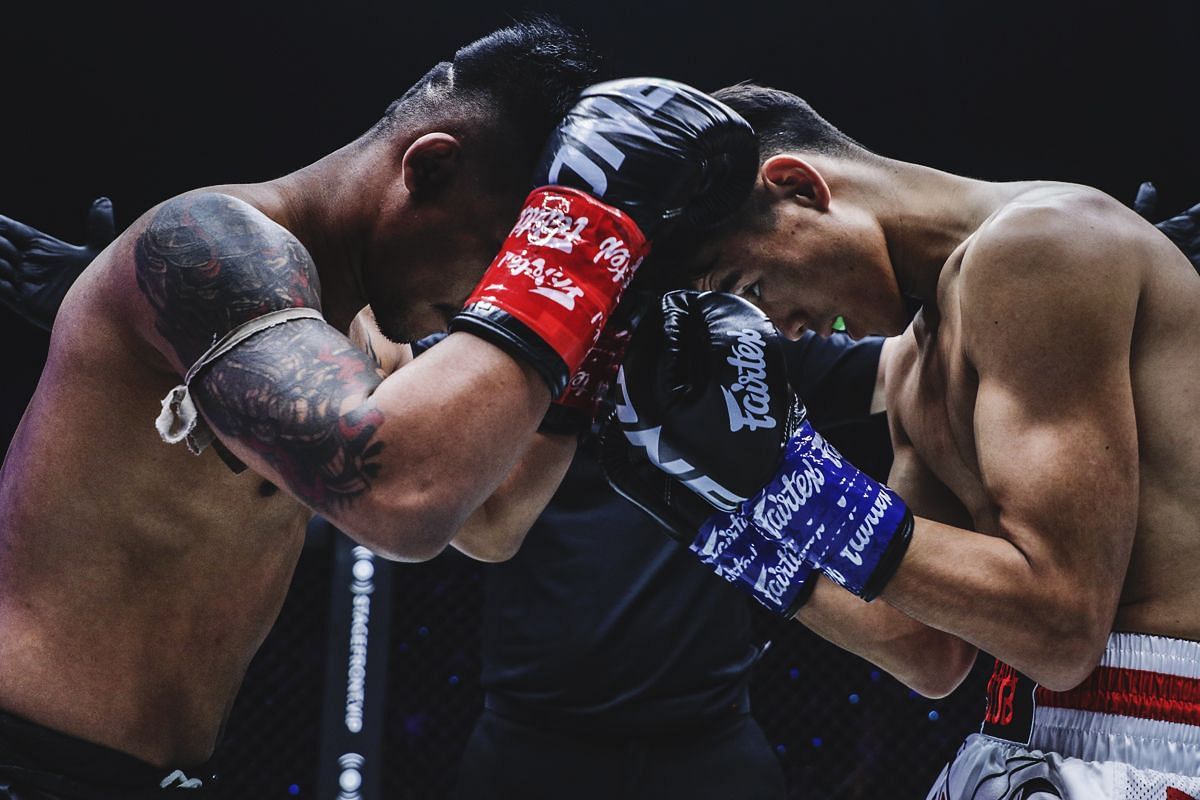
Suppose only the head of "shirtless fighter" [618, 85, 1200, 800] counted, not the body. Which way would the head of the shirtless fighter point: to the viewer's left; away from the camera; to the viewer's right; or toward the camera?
to the viewer's left

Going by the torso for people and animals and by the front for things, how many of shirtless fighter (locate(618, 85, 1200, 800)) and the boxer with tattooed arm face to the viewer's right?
1

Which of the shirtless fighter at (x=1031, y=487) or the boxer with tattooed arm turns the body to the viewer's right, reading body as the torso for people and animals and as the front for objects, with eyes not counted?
the boxer with tattooed arm

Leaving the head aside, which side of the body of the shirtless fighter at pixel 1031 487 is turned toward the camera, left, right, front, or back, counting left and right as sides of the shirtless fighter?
left

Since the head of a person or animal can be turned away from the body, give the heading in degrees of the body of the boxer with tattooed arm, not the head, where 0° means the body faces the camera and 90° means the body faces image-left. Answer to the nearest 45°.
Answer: approximately 270°

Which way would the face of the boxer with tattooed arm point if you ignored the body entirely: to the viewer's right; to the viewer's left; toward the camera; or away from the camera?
to the viewer's right

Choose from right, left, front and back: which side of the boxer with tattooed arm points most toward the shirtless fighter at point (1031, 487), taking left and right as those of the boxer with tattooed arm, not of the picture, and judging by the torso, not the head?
front

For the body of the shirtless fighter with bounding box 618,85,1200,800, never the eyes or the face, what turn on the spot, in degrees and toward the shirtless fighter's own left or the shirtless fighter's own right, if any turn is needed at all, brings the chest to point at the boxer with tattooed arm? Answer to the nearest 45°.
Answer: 0° — they already face them
